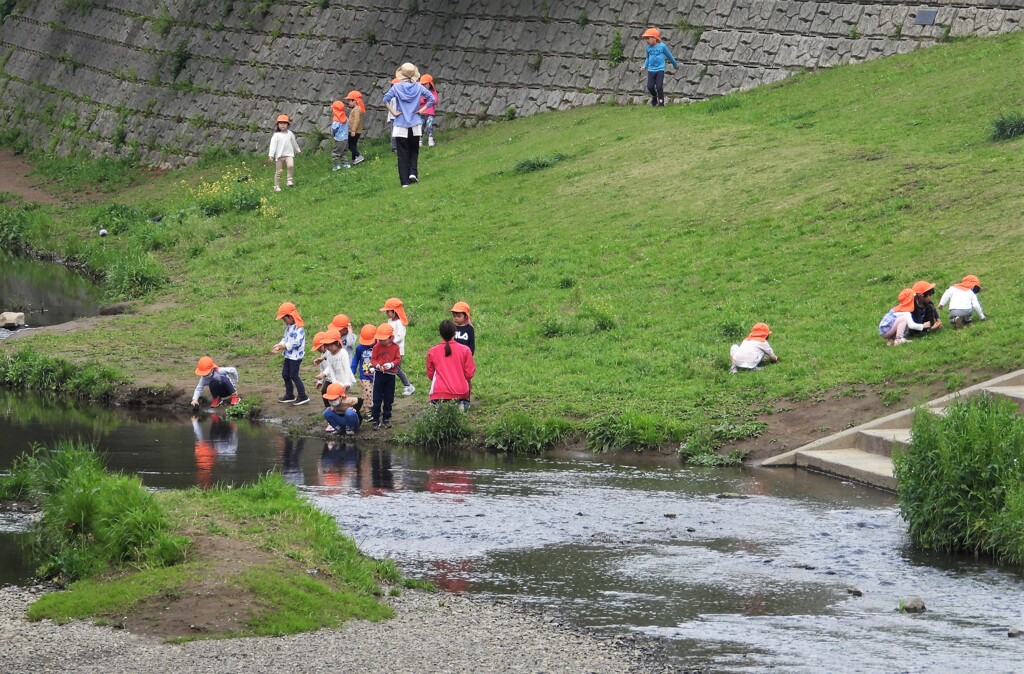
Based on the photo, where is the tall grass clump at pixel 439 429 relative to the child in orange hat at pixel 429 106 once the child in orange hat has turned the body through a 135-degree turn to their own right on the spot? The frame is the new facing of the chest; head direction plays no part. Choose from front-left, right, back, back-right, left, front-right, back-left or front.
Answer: back

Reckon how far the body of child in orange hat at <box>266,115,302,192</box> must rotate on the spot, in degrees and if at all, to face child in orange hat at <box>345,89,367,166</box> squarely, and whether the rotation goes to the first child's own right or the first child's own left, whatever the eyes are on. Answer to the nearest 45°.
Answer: approximately 135° to the first child's own left

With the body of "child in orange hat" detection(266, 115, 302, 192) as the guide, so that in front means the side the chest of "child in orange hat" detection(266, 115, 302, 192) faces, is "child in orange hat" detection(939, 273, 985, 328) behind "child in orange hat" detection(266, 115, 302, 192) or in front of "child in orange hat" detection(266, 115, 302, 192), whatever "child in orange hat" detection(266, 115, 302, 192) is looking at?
in front

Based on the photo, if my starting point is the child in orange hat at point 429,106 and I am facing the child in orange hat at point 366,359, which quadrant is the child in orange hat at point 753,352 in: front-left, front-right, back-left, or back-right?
front-left

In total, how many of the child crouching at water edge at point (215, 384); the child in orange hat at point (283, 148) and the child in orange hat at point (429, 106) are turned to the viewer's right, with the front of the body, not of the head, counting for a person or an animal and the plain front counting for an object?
0

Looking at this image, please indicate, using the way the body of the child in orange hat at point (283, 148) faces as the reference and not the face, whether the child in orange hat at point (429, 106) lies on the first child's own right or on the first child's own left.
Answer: on the first child's own left

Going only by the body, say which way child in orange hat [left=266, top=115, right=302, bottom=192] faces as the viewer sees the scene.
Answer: toward the camera

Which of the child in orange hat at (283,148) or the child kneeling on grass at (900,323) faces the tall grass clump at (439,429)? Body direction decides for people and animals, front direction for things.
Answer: the child in orange hat

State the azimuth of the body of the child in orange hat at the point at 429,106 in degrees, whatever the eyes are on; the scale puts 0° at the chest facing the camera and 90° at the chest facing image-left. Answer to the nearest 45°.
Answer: approximately 45°

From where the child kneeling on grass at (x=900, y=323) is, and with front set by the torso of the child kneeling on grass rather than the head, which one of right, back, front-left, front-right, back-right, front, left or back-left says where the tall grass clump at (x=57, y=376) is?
back

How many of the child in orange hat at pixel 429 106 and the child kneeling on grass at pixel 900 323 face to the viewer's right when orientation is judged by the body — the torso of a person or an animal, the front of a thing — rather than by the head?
1

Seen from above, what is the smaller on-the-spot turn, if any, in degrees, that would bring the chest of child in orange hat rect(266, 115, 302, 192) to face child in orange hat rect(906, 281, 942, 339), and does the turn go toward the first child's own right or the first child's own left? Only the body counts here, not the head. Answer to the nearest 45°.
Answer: approximately 45° to the first child's own left

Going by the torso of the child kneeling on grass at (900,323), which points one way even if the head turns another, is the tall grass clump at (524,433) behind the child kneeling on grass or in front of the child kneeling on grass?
behind

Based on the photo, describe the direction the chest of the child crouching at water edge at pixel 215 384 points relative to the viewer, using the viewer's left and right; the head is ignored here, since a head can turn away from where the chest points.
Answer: facing the viewer and to the left of the viewer

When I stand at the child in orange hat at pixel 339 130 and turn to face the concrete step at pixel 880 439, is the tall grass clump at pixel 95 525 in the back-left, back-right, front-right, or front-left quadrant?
front-right

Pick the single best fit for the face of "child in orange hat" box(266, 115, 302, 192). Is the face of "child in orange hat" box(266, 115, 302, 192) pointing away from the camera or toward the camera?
toward the camera
